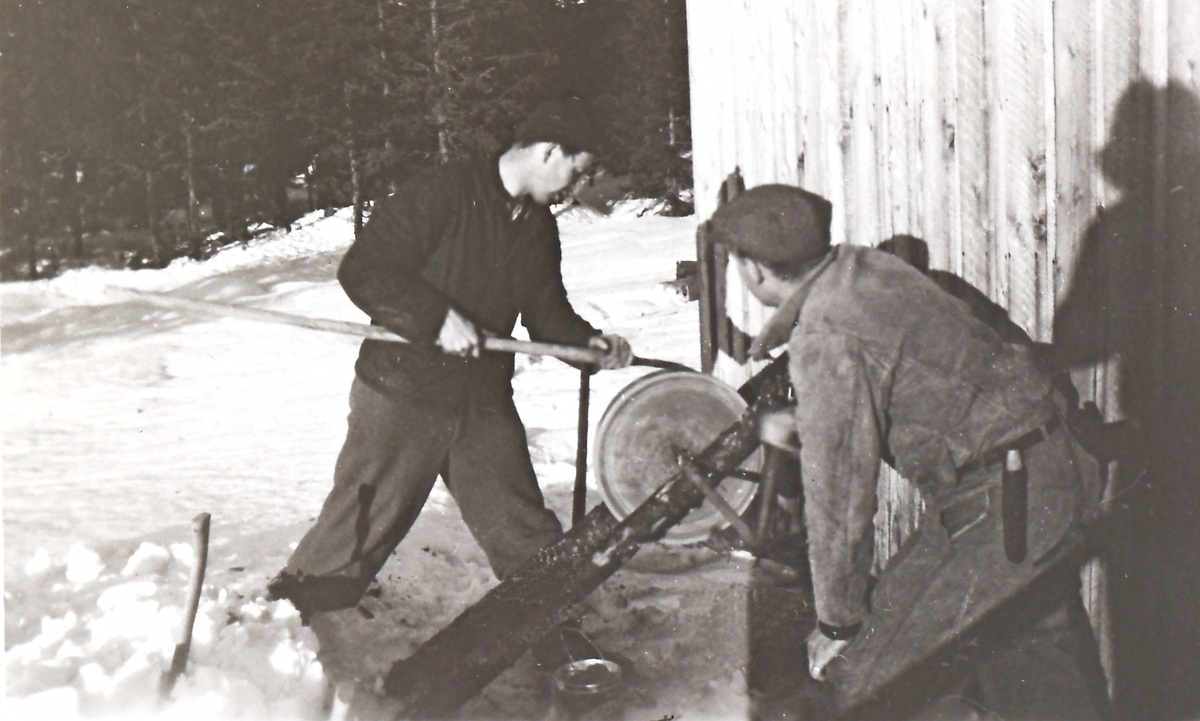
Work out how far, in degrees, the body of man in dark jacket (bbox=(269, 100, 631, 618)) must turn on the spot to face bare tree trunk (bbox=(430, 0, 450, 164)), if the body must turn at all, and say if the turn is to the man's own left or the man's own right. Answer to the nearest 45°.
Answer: approximately 135° to the man's own left

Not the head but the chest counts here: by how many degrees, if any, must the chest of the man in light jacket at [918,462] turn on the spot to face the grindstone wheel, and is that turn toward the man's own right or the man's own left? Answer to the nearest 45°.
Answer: approximately 45° to the man's own right

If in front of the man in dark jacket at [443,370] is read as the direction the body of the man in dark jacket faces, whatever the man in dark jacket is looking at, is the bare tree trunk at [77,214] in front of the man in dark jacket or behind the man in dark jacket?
behind

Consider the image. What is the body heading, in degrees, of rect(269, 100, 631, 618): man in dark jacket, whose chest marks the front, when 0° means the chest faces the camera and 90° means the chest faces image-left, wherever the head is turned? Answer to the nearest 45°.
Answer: approximately 315°

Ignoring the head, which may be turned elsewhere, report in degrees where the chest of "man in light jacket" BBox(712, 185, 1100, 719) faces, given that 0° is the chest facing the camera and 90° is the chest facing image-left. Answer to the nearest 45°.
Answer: approximately 90°

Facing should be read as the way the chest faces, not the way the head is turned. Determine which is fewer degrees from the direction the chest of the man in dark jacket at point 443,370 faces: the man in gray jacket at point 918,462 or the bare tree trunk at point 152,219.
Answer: the man in gray jacket

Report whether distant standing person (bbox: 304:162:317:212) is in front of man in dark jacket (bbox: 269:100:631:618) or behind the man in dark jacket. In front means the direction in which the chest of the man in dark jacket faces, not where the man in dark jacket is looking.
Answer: behind

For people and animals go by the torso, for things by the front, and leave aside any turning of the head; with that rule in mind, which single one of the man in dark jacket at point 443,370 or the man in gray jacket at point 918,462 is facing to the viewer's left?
the man in gray jacket at point 918,462

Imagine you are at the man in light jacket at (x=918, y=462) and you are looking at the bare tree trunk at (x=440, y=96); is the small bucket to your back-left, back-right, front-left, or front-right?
front-left

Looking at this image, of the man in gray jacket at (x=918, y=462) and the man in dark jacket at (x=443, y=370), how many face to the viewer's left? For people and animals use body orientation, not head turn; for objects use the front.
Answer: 1
